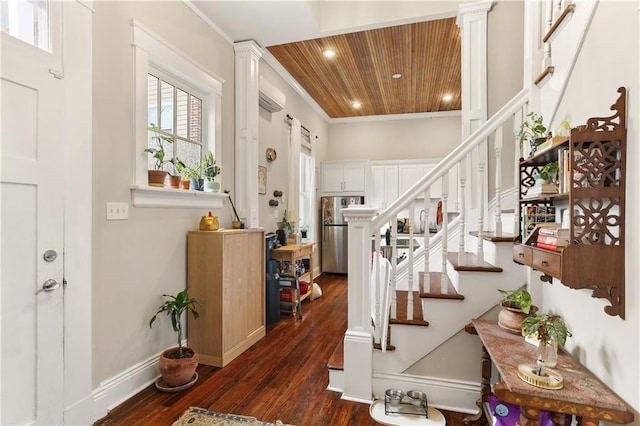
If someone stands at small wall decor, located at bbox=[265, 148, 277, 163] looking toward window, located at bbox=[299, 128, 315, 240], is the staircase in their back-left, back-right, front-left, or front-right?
back-right

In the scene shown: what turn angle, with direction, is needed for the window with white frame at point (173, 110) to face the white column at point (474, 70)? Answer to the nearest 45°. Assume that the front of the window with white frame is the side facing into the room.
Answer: approximately 45° to its left

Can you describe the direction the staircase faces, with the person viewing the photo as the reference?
facing to the left of the viewer

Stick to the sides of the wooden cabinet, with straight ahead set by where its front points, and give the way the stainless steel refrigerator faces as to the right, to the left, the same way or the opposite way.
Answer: to the right

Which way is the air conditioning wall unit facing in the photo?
to the viewer's right

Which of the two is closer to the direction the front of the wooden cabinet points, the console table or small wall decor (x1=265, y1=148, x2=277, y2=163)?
the console table

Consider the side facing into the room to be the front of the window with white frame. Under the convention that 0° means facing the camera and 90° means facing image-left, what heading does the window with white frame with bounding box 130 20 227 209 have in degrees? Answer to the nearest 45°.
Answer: approximately 315°

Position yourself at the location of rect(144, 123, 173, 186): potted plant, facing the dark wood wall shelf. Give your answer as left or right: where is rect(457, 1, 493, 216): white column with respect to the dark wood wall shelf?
left

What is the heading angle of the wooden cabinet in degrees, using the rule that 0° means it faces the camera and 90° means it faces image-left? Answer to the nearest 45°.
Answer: approximately 315°
